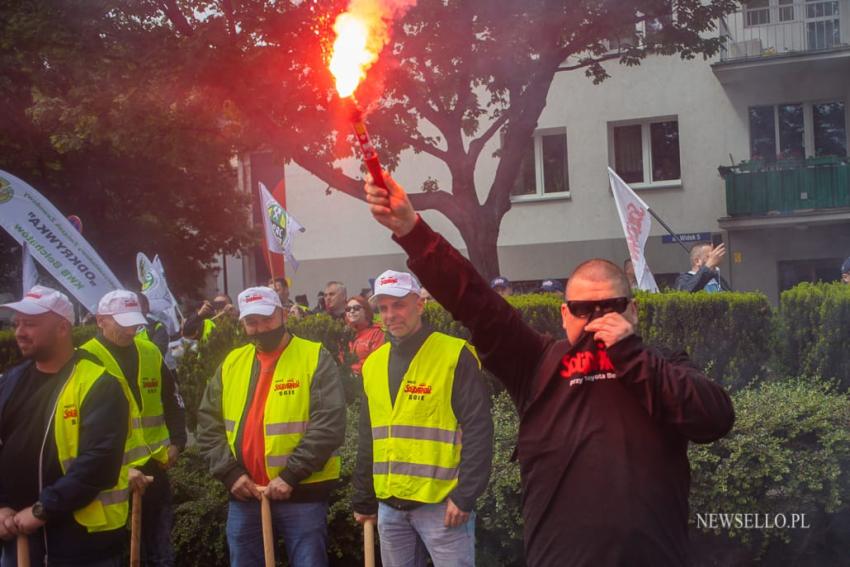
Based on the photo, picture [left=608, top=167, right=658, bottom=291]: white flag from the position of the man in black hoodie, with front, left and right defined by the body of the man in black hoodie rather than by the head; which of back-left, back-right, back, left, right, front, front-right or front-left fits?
back

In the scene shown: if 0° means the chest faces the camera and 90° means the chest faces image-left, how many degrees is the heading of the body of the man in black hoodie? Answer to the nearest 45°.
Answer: approximately 0°

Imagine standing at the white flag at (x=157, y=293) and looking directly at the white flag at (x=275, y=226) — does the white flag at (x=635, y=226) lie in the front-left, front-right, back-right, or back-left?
front-right

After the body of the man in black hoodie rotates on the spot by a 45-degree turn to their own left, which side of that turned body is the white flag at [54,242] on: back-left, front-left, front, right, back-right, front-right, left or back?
back

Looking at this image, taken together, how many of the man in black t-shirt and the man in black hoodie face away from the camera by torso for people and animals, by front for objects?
0

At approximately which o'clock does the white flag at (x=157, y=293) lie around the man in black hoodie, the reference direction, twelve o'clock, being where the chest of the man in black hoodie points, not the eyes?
The white flag is roughly at 5 o'clock from the man in black hoodie.

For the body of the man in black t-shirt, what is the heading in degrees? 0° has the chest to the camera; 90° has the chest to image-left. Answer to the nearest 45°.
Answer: approximately 45°
